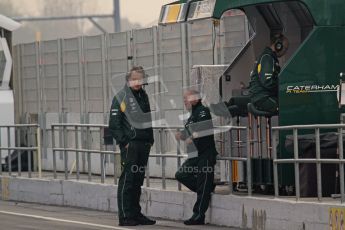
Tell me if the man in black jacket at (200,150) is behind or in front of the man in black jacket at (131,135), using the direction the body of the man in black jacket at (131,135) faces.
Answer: in front

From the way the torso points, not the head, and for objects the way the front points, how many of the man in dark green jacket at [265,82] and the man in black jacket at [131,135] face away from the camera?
0

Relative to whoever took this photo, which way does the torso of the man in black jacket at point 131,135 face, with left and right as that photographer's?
facing the viewer and to the right of the viewer
